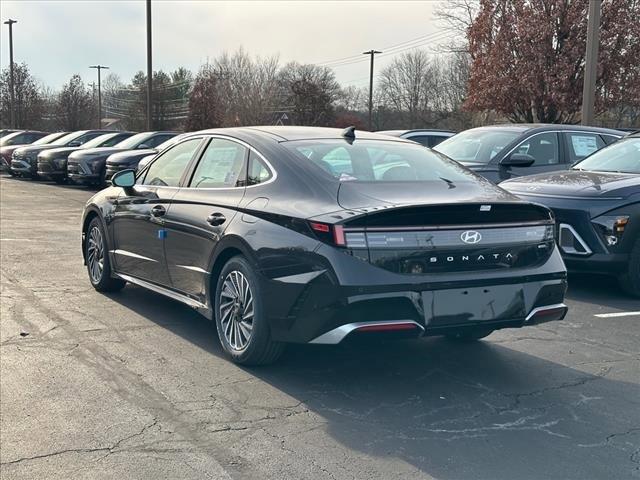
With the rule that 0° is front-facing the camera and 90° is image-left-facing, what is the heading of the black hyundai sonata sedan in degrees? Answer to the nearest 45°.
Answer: approximately 135°

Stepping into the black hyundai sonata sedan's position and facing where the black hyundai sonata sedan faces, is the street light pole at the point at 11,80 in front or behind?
in front

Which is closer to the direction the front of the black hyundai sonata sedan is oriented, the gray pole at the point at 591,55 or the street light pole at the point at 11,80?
the street light pole

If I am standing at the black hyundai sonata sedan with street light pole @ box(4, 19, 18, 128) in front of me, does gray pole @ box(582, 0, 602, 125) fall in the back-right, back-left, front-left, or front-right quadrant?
front-right

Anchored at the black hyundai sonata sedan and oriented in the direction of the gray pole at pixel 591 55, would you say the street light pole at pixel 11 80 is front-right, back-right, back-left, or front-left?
front-left

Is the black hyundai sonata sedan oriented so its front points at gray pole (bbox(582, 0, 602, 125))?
no
